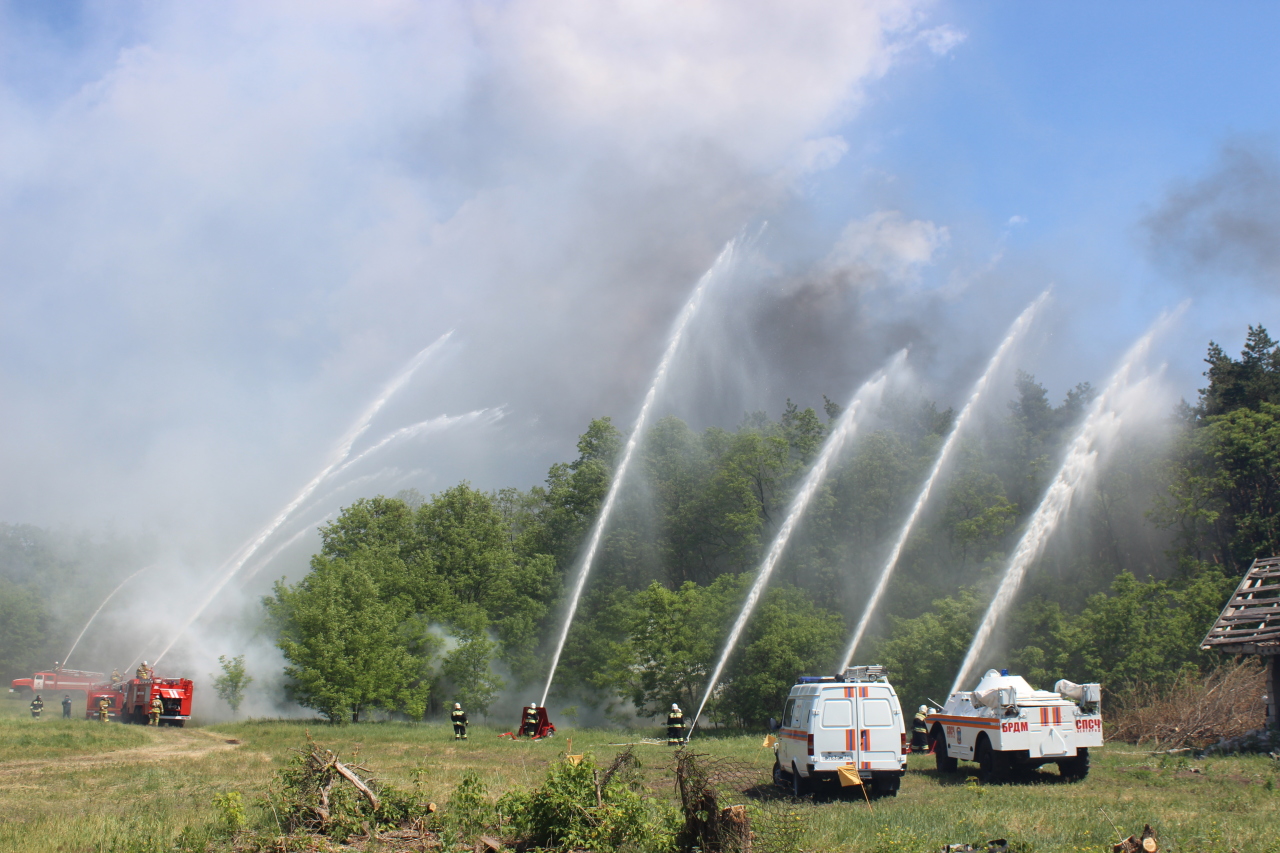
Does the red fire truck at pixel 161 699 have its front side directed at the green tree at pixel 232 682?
no

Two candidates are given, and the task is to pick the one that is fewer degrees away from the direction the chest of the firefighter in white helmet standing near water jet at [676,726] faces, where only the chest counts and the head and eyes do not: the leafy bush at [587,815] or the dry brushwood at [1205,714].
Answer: the dry brushwood

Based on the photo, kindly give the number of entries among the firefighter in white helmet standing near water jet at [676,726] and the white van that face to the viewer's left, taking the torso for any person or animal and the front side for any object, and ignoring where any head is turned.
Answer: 0

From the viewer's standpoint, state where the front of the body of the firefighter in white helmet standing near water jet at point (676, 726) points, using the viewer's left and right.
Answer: facing away from the viewer and to the right of the viewer

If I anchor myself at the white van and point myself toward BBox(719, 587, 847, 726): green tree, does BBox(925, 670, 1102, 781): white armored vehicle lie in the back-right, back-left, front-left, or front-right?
front-right

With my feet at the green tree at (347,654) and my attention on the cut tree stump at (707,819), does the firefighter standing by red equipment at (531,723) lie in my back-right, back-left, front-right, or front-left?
front-left

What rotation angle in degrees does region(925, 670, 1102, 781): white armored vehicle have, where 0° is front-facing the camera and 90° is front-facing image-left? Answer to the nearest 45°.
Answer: approximately 135°

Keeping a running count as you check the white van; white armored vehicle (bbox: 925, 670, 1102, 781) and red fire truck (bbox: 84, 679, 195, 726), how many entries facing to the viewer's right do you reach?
0

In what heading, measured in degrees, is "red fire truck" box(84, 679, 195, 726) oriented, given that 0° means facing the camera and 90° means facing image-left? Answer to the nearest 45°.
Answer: approximately 135°

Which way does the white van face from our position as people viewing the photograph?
facing away from the viewer
